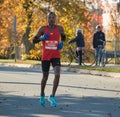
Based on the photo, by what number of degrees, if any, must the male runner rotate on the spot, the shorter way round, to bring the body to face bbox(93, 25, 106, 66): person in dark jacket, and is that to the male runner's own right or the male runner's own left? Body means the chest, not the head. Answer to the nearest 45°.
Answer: approximately 180°

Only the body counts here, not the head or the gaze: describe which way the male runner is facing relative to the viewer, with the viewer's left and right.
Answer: facing the viewer

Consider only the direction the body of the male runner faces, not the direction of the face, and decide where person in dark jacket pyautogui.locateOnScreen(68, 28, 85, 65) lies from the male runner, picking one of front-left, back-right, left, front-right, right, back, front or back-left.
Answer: back
